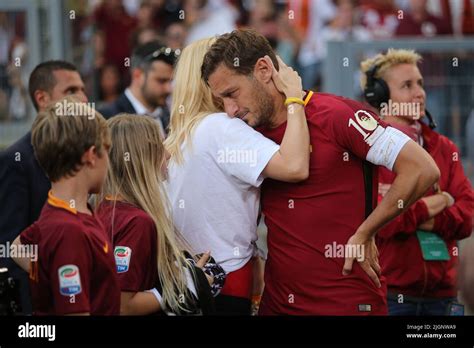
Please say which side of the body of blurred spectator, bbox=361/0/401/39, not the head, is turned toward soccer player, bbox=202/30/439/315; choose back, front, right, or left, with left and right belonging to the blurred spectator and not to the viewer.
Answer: front

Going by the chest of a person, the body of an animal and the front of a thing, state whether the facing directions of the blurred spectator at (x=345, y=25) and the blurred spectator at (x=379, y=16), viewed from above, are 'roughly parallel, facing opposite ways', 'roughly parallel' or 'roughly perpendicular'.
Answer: roughly parallel

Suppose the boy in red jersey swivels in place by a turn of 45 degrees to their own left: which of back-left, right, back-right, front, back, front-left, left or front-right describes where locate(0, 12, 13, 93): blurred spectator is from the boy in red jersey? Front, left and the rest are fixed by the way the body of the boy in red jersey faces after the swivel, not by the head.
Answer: front-left

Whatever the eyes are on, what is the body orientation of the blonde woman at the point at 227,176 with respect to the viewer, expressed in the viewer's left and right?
facing away from the viewer and to the right of the viewer

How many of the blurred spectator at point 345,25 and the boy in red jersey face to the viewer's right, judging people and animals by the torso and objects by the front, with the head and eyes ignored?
1

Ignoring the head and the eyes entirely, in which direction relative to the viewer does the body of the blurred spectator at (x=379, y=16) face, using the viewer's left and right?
facing the viewer

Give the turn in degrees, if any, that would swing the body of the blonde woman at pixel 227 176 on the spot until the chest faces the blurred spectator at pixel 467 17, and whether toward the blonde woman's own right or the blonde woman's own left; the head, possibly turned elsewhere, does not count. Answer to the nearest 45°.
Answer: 0° — they already face them

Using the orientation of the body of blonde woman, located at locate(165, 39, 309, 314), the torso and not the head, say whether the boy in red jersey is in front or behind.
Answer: behind

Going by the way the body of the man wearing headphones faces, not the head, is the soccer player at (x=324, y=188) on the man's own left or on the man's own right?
on the man's own right

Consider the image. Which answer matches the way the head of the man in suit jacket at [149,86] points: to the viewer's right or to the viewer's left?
to the viewer's right

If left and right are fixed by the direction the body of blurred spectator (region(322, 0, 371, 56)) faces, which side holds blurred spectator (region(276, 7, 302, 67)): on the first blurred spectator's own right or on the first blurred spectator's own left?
on the first blurred spectator's own right

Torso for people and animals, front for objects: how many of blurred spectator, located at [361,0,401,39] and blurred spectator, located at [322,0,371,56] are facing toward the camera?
2

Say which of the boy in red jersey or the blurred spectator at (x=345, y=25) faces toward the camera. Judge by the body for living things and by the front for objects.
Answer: the blurred spectator

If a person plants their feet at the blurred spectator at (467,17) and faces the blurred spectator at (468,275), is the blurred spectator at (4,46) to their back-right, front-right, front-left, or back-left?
front-right
